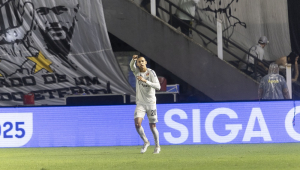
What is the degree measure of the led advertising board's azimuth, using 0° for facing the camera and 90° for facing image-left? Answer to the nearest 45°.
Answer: approximately 0°

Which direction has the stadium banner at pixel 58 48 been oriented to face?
toward the camera

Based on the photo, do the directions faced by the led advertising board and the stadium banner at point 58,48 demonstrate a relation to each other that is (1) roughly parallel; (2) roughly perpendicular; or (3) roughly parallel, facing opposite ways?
roughly parallel

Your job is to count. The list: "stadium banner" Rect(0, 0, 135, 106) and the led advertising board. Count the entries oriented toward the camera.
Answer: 2

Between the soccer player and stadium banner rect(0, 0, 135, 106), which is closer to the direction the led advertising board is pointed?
the soccer player

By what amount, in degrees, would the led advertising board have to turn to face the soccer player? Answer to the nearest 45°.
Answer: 0° — it already faces them

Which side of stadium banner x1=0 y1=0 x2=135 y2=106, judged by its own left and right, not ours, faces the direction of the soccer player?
front
